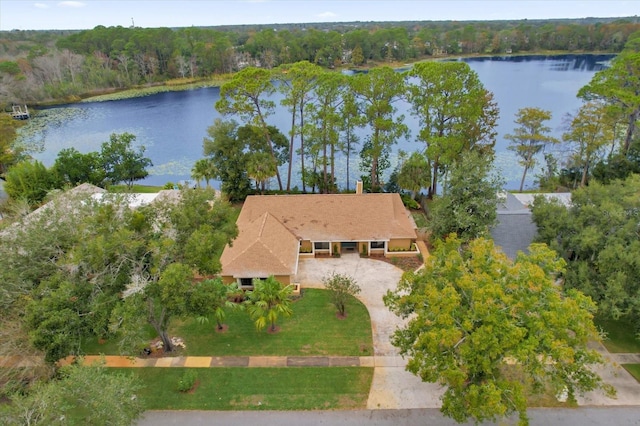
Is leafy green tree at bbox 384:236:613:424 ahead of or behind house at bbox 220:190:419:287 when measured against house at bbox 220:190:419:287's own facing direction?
ahead

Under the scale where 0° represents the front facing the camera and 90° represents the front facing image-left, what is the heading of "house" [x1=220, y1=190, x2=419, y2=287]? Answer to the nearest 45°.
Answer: approximately 0°

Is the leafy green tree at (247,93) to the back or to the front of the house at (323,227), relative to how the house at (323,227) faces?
to the back

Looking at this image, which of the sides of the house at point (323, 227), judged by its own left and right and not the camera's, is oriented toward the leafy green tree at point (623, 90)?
left

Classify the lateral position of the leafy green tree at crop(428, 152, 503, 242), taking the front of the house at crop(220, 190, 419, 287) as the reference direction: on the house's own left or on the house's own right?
on the house's own left

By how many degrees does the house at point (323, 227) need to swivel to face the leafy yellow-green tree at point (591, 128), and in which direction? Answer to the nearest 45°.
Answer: approximately 90° to its left

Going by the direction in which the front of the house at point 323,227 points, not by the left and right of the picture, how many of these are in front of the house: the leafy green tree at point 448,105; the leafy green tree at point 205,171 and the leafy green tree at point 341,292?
1

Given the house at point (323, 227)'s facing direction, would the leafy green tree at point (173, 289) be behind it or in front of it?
in front

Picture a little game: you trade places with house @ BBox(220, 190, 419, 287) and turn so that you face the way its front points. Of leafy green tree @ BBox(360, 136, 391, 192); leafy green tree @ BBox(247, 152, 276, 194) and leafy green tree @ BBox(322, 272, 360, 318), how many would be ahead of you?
1

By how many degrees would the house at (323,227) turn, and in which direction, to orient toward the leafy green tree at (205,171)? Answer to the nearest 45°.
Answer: approximately 135° to its right

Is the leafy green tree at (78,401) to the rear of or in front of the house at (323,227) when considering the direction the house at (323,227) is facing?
in front
